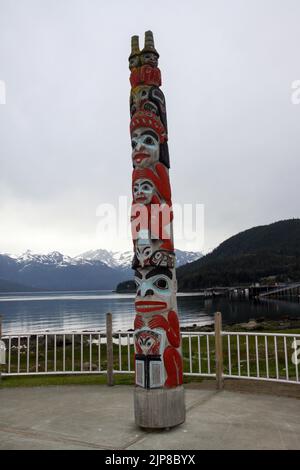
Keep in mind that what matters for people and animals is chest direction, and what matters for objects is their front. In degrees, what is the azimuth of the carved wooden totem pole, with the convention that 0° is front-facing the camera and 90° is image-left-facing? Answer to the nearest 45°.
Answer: approximately 45°
